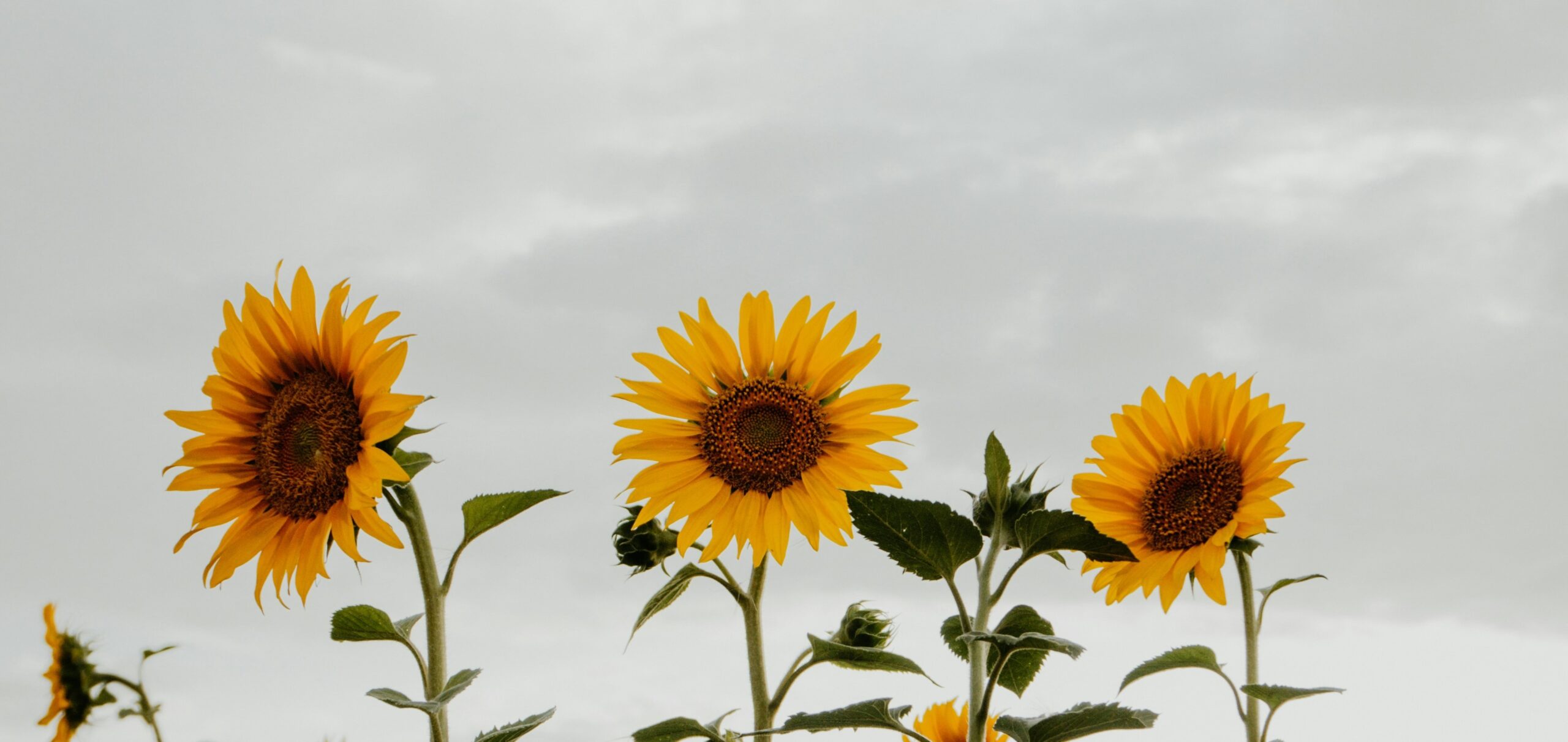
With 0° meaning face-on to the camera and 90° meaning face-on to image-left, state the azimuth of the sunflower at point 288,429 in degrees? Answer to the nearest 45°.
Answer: approximately 45°

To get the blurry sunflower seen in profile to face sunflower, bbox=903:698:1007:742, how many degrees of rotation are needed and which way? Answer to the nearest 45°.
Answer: approximately 180°

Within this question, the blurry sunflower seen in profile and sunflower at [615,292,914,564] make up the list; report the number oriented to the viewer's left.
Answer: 1

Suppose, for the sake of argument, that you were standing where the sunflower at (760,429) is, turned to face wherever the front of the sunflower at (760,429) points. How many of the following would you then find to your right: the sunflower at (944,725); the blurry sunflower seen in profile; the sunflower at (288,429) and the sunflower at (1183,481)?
2

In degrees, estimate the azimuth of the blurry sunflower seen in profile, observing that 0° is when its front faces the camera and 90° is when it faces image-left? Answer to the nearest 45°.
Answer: approximately 90°

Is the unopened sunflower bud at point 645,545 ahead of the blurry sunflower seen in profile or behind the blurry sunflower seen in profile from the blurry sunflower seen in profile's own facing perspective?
behind

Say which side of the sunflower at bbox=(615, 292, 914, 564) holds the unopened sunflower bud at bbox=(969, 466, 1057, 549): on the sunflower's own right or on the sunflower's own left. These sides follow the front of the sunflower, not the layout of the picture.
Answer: on the sunflower's own left

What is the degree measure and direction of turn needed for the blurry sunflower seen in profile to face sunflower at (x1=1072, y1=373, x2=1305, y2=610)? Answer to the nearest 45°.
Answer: approximately 135° to its left

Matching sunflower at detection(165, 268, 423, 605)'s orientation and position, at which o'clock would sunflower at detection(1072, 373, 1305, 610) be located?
sunflower at detection(1072, 373, 1305, 610) is roughly at 8 o'clock from sunflower at detection(165, 268, 423, 605).

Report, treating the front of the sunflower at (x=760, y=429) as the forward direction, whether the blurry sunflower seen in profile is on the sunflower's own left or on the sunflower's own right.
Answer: on the sunflower's own right

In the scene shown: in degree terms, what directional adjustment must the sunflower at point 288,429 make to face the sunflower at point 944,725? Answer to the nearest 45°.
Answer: approximately 135° to its left
